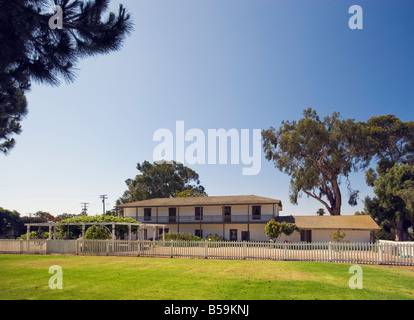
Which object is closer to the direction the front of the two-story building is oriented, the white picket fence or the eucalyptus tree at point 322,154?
the white picket fence

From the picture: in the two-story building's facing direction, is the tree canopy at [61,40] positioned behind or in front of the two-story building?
in front

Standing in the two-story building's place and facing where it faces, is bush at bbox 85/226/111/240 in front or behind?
in front

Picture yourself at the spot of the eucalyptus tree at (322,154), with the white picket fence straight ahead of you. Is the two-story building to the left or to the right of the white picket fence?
right

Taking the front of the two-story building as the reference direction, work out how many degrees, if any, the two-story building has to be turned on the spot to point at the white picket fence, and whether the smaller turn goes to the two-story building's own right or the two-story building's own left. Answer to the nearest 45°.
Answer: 0° — it already faces it

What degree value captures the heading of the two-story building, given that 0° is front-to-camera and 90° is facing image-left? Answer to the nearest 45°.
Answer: approximately 0°
